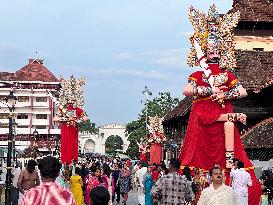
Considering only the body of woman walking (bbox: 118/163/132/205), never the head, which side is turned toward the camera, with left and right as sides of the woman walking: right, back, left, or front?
front

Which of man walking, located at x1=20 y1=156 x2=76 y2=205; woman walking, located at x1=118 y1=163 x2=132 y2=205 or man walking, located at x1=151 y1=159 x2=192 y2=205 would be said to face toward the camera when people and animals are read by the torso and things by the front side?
the woman walking

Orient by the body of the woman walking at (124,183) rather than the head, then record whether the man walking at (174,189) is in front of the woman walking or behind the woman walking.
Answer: in front

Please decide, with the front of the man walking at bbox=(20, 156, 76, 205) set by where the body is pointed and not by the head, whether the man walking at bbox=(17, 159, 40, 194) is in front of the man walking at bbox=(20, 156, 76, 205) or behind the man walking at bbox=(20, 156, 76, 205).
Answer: in front

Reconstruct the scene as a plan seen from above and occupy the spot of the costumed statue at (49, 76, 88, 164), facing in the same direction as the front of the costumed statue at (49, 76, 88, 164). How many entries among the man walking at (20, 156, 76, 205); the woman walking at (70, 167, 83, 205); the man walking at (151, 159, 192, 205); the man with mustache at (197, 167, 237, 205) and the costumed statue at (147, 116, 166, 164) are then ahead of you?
4

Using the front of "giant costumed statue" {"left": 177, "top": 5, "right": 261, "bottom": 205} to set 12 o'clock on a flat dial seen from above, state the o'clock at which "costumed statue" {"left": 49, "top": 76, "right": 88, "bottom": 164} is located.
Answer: "costumed statue" {"left": 49, "top": 76, "right": 88, "bottom": 164} is roughly at 5 o'clock from "giant costumed statue" {"left": 177, "top": 5, "right": 261, "bottom": 205}.

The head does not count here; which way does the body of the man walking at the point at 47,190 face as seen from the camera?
away from the camera

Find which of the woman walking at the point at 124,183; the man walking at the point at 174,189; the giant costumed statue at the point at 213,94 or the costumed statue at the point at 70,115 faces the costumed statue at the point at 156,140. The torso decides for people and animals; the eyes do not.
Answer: the man walking

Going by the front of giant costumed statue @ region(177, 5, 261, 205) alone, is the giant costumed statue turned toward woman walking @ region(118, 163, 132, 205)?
no

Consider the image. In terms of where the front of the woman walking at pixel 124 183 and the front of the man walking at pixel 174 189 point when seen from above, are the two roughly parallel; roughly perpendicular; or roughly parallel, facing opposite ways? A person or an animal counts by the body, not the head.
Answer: roughly parallel, facing opposite ways

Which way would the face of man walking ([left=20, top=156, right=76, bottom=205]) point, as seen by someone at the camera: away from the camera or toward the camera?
away from the camera

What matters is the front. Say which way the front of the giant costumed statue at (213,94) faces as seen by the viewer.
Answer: toward the camera

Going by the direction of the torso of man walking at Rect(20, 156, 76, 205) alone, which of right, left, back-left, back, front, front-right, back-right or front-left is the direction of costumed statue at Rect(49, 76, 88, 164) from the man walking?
front

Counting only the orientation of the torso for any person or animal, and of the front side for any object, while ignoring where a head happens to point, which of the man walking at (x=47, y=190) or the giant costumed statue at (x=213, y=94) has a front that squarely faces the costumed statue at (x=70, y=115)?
the man walking

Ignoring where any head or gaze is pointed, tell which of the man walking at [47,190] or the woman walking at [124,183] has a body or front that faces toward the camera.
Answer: the woman walking
